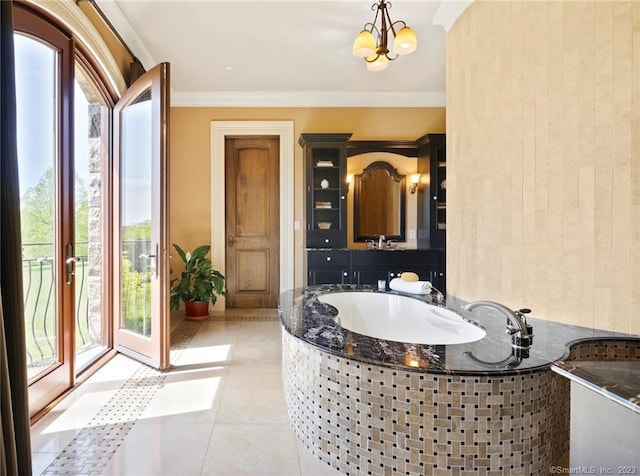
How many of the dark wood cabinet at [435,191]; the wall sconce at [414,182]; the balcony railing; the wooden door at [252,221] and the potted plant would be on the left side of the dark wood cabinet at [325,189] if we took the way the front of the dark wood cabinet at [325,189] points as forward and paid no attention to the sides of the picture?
2

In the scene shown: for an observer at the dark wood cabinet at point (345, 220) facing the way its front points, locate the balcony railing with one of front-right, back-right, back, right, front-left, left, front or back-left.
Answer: front-right

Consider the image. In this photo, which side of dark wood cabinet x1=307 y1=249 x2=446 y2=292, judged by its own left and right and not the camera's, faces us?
front

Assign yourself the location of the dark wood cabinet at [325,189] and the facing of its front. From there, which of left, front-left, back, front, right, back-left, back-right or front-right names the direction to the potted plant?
right

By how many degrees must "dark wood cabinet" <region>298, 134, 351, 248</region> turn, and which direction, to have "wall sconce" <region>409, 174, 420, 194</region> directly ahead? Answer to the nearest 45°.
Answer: approximately 90° to its left

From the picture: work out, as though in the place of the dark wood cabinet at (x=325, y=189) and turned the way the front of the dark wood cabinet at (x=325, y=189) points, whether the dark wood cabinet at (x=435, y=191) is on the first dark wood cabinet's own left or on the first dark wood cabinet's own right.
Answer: on the first dark wood cabinet's own left

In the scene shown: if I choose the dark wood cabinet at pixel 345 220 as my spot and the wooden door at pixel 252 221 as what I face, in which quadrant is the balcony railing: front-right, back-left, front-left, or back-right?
front-left

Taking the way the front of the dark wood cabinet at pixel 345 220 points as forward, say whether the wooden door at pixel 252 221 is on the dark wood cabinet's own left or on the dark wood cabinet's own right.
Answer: on the dark wood cabinet's own right

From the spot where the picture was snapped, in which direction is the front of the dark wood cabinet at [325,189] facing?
facing the viewer

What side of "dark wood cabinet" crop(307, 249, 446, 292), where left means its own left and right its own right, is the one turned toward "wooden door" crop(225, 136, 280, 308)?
right

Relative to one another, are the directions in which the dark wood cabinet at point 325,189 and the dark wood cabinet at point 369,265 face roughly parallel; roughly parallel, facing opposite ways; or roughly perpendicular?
roughly parallel

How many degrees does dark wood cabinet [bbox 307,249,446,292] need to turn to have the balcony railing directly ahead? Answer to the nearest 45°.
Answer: approximately 45° to its right

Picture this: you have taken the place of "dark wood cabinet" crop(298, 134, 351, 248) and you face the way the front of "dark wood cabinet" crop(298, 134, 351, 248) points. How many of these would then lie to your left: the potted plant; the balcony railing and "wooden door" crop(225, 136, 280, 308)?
0

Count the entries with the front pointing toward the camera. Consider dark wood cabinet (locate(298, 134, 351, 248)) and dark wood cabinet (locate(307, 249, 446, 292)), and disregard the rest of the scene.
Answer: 2

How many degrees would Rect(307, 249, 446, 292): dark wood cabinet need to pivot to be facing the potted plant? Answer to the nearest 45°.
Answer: approximately 90° to its right

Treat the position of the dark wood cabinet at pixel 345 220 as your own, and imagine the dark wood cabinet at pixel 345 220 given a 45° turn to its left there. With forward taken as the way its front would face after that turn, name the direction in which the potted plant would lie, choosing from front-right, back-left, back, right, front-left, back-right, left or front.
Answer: back-right
